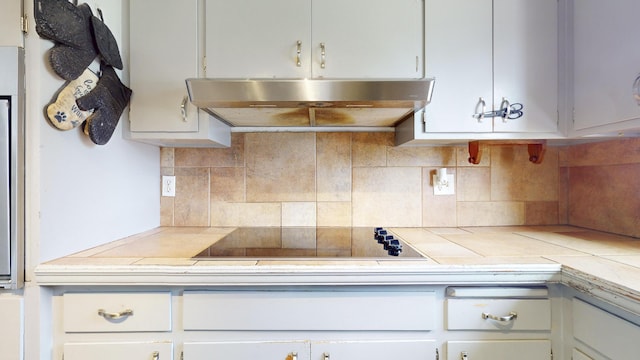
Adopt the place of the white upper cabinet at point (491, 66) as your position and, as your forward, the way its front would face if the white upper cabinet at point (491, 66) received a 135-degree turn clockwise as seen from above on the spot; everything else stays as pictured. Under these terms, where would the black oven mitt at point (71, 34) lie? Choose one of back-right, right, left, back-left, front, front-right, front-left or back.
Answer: left

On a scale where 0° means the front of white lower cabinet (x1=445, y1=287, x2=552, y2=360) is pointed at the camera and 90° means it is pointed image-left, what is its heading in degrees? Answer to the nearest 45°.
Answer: approximately 0°
